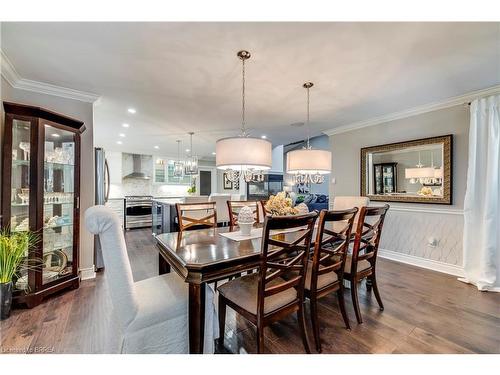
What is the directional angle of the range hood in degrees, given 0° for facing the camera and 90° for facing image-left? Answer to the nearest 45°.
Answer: approximately 0°

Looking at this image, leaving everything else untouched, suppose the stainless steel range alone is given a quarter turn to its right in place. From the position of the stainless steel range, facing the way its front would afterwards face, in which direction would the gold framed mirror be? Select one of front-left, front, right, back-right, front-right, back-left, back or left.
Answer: back-left

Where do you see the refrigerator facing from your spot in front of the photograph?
facing to the right of the viewer

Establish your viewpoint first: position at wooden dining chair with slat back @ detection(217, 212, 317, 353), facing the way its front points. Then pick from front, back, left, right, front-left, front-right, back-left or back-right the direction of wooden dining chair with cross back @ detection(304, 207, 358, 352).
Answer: right

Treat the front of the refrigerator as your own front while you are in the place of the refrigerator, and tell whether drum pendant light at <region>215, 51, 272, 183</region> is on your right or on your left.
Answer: on your right

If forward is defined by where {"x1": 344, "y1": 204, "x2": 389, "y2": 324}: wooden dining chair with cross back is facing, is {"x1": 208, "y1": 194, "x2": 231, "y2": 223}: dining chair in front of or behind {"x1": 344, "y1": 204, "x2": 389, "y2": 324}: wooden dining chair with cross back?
in front

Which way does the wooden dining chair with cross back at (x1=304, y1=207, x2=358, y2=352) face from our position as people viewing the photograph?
facing away from the viewer and to the left of the viewer

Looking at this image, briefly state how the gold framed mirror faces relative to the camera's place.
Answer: facing the viewer and to the left of the viewer

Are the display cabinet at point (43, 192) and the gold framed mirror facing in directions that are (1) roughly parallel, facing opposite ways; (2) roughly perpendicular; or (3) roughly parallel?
roughly parallel, facing opposite ways

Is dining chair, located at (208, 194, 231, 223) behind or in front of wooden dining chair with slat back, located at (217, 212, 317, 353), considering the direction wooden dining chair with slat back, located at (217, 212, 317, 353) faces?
in front

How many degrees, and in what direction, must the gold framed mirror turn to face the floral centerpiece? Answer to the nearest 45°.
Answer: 0° — it already faces it

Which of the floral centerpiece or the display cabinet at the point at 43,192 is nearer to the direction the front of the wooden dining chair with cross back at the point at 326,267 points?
the floral centerpiece

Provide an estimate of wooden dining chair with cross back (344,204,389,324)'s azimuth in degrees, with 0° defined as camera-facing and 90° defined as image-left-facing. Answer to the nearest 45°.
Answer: approximately 135°
